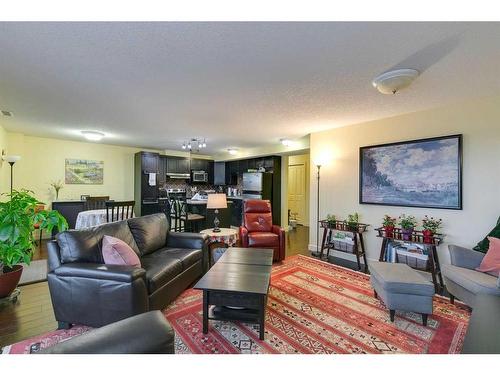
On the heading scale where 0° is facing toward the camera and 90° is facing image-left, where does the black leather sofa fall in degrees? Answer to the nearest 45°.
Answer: approximately 315°

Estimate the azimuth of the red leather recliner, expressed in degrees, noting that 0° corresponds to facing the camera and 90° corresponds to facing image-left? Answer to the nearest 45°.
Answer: approximately 0°

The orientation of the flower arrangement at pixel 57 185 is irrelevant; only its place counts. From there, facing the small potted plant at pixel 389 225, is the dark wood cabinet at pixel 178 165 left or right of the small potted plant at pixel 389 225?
left

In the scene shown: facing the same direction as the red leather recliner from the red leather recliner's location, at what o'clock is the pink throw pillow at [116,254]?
The pink throw pillow is roughly at 1 o'clock from the red leather recliner.

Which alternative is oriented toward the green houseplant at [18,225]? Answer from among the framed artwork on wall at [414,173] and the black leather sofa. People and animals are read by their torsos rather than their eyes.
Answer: the framed artwork on wall

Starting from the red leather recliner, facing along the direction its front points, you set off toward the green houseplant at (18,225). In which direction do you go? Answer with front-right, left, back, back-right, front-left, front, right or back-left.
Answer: front-right

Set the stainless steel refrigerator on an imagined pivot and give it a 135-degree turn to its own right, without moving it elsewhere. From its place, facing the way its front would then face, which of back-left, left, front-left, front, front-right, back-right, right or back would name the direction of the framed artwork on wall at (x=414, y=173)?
back-right

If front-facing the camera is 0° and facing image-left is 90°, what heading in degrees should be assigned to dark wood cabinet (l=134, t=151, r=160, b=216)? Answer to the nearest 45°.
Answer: approximately 315°

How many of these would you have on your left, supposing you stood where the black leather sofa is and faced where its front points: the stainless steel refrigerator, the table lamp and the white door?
3

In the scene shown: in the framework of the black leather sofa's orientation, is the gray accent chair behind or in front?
in front

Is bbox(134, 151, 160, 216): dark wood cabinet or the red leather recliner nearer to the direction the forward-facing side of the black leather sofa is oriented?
the red leather recliner

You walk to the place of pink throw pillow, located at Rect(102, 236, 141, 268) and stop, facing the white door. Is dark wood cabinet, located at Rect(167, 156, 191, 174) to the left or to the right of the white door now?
left
